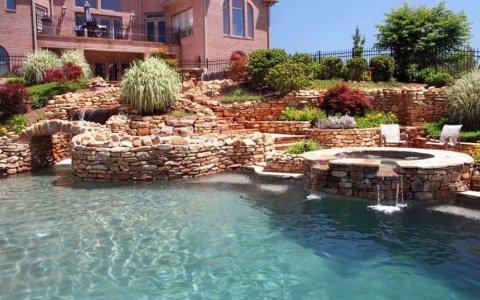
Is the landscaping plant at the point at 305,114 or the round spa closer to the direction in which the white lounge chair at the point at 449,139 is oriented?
the round spa

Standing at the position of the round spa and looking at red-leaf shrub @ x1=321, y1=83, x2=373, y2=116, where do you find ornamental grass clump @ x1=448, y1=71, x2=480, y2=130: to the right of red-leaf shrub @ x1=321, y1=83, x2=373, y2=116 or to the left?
right

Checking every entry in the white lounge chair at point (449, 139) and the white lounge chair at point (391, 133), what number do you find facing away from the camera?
0

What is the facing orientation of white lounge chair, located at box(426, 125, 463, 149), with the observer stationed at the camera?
facing the viewer and to the left of the viewer

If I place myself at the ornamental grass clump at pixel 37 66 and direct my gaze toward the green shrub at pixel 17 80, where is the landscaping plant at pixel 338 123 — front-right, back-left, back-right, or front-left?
back-left

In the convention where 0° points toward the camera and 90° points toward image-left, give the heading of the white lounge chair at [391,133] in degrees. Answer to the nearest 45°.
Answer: approximately 315°

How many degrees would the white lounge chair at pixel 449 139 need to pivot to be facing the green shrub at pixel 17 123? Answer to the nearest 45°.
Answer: approximately 45° to its right
